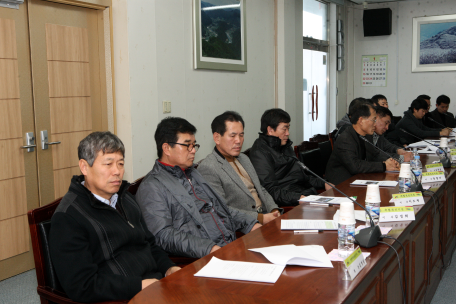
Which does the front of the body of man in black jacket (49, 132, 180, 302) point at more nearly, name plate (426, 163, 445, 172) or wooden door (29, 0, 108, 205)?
the name plate

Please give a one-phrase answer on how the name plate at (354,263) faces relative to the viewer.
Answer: facing the viewer and to the right of the viewer

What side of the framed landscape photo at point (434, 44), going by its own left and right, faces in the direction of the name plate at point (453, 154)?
front

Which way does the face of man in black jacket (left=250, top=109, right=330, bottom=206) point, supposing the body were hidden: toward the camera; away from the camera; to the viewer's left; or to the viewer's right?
to the viewer's right

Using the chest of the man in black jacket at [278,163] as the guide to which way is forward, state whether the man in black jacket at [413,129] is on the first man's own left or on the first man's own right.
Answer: on the first man's own left

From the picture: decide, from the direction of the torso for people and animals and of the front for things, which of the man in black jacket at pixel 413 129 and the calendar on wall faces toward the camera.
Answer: the calendar on wall

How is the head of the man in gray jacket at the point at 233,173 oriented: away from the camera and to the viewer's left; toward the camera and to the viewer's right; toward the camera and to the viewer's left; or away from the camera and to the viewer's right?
toward the camera and to the viewer's right

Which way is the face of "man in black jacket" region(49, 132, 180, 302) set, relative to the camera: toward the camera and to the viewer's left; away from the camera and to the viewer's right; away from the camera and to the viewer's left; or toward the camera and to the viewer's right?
toward the camera and to the viewer's right

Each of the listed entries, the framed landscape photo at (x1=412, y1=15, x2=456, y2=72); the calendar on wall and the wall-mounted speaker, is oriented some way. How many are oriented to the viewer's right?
0

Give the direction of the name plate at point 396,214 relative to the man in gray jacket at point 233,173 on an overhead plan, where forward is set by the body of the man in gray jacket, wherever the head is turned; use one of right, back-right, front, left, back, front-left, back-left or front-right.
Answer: front

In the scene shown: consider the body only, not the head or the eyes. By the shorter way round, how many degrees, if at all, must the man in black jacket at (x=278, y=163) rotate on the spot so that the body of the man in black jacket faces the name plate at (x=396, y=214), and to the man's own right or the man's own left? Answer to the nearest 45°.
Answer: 0° — they already face it

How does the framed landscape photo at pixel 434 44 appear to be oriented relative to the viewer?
toward the camera
